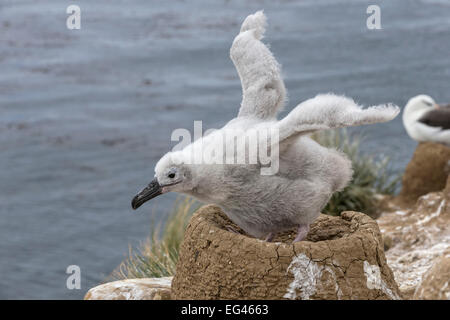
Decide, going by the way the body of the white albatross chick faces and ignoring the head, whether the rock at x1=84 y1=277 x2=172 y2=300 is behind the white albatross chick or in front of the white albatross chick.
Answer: in front

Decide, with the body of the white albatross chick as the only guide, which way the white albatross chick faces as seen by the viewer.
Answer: to the viewer's left

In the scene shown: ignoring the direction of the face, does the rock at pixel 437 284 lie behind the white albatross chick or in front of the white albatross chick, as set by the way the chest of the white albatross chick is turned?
behind

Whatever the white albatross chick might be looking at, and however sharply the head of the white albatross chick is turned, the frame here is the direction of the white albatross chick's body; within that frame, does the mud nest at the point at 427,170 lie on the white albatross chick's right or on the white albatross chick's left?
on the white albatross chick's right
